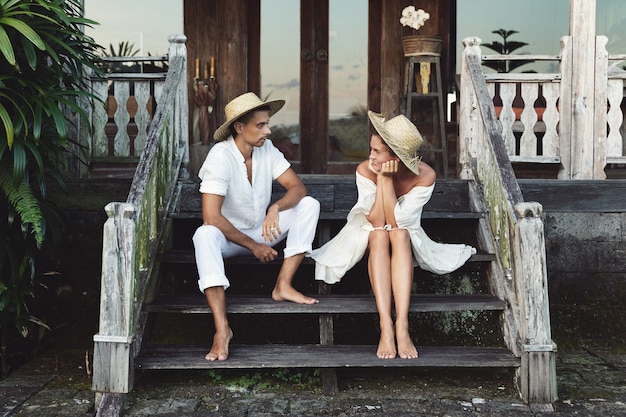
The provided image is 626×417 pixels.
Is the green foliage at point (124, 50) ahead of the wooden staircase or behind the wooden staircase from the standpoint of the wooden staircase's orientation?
behind

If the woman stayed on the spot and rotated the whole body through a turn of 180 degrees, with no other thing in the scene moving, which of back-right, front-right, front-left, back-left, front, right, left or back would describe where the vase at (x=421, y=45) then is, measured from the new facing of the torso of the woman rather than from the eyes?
front

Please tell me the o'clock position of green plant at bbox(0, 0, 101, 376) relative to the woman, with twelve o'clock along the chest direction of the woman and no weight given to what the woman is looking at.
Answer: The green plant is roughly at 3 o'clock from the woman.

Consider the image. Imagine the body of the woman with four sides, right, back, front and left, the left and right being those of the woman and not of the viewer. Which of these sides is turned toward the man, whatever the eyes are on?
right

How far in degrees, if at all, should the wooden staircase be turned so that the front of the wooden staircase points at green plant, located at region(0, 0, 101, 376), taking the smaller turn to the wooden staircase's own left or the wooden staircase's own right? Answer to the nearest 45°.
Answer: approximately 90° to the wooden staircase's own right

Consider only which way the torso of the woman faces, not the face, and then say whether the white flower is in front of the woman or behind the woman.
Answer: behind

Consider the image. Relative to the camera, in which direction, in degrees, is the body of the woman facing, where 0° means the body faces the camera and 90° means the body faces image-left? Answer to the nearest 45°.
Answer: approximately 0°

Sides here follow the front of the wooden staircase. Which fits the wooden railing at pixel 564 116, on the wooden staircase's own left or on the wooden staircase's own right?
on the wooden staircase's own left

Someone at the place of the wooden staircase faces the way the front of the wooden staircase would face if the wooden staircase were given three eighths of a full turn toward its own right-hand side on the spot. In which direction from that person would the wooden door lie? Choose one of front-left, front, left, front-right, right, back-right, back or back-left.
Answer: front-right

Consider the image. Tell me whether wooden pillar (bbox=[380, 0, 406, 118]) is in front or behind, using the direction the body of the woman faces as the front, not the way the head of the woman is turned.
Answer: behind

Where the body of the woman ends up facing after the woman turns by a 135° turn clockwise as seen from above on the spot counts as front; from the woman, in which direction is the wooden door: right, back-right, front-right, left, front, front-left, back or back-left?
front-right
